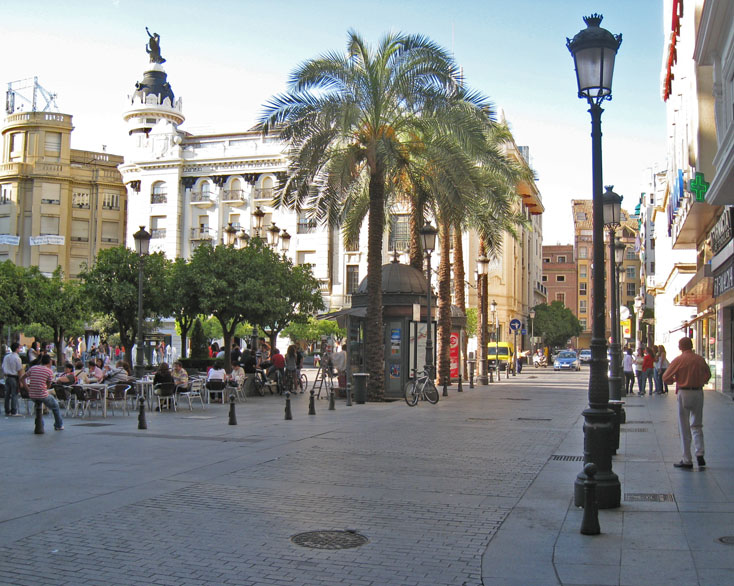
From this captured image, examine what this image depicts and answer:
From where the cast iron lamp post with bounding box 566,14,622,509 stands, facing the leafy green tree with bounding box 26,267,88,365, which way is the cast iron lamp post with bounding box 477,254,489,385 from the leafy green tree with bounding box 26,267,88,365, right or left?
right

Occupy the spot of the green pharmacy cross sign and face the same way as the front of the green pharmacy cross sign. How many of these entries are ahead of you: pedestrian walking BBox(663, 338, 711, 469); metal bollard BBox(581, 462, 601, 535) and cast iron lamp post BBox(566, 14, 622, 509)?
3

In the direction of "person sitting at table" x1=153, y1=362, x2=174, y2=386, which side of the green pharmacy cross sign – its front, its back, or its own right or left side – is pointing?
right

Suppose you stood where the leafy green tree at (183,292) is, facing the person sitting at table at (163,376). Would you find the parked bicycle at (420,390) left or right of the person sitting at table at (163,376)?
left

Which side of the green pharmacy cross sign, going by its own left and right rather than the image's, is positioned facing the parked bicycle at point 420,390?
right

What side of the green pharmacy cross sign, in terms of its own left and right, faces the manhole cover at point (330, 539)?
front

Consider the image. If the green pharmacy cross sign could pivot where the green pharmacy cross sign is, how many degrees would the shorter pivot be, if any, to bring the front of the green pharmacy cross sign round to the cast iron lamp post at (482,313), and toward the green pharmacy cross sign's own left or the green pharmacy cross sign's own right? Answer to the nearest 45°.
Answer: approximately 135° to the green pharmacy cross sign's own right

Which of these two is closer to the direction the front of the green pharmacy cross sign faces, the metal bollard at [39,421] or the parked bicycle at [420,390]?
the metal bollard

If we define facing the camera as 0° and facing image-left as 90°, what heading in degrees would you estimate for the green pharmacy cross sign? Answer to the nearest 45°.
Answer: approximately 0°

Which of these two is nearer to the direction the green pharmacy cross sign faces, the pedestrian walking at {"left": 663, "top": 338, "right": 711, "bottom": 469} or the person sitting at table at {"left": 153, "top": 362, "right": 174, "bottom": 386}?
the pedestrian walking

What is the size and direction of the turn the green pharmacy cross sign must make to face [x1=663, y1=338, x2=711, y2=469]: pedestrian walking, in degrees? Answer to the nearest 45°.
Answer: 0° — it already faces them

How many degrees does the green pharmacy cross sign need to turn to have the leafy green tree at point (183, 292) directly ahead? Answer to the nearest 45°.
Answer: approximately 90° to its right

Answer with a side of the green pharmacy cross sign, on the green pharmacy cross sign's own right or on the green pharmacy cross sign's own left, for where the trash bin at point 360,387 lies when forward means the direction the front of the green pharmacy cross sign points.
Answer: on the green pharmacy cross sign's own right

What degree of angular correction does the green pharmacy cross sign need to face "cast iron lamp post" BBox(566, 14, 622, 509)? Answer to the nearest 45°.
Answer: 0° — it already faces it
